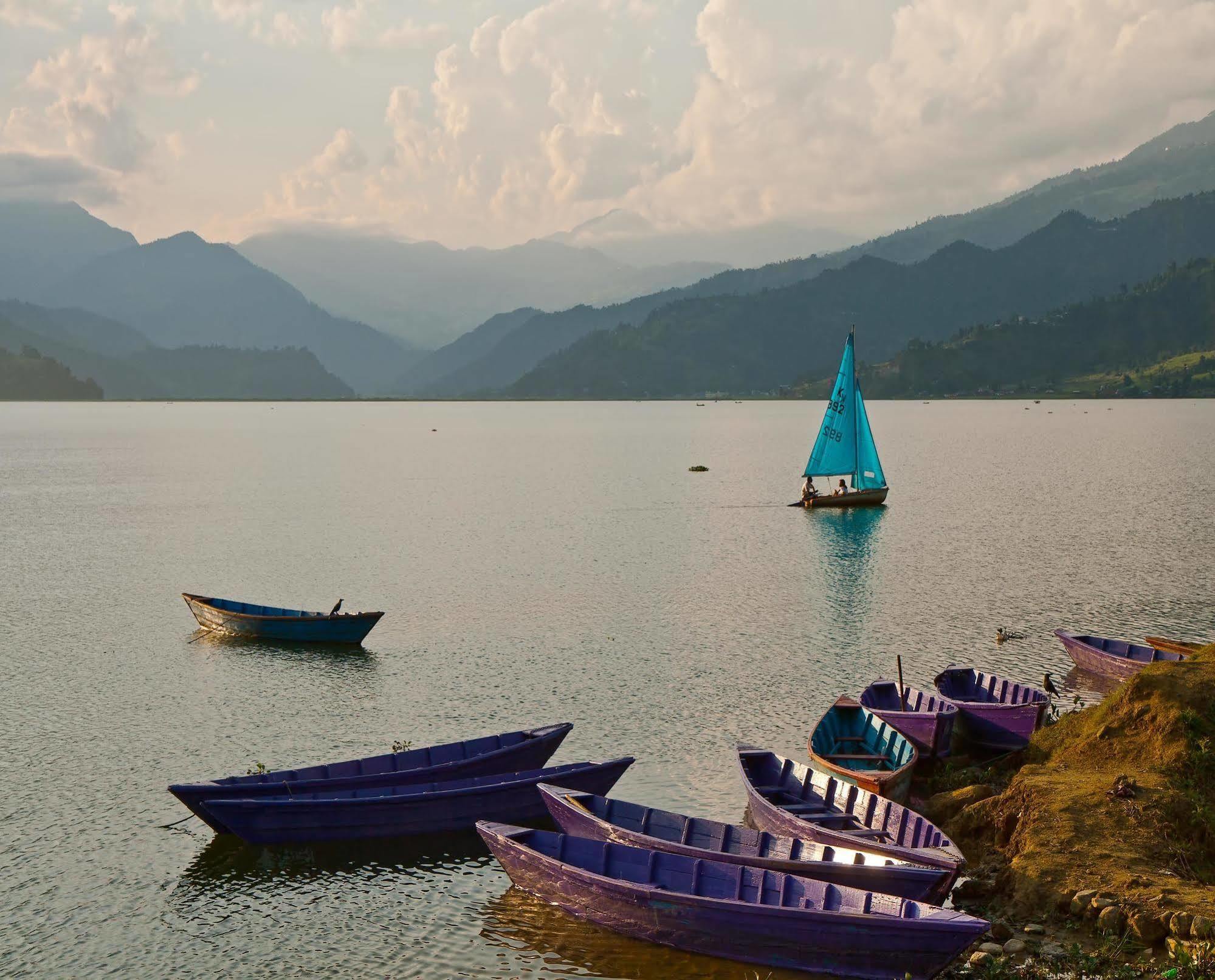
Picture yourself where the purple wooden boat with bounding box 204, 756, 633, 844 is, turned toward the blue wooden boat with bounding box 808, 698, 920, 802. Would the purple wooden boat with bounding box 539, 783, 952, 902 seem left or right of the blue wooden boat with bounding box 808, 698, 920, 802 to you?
right

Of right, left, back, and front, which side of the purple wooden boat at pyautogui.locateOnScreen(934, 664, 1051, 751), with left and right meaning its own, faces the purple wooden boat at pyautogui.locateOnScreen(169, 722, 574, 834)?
right

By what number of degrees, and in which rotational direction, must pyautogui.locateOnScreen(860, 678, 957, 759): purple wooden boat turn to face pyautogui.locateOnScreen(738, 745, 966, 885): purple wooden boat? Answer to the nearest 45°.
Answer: approximately 45° to its right

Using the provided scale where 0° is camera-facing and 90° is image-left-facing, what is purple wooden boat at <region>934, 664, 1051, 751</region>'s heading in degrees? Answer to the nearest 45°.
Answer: approximately 315°

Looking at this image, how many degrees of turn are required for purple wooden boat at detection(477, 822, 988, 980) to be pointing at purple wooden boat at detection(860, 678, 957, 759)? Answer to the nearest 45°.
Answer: approximately 90° to its left

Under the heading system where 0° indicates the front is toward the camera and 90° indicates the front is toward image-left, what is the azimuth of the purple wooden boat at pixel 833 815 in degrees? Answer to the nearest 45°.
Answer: approximately 315°

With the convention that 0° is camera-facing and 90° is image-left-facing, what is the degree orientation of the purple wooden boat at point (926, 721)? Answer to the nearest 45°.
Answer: approximately 315°
